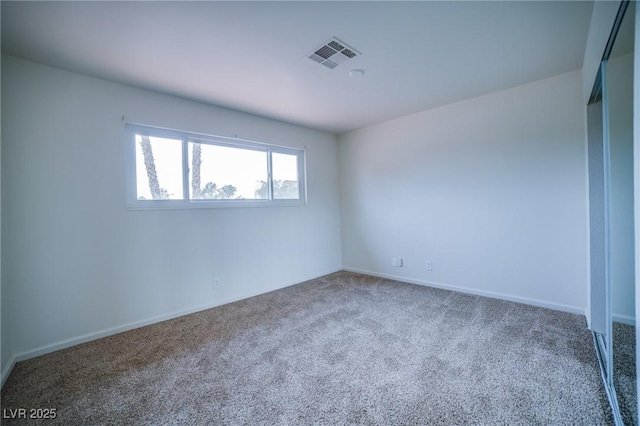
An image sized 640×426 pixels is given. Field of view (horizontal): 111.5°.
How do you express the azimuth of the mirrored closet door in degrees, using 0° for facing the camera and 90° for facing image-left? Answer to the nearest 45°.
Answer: approximately 90°
